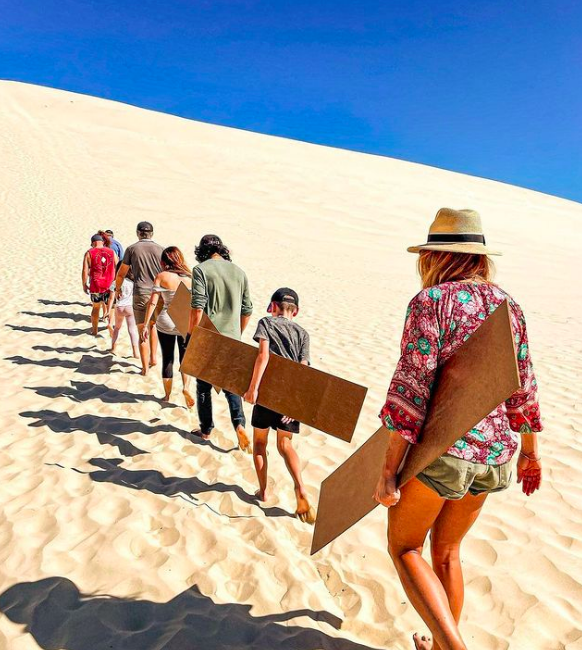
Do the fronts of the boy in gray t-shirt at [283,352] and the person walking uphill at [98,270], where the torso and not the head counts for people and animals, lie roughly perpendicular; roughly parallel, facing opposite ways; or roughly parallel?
roughly parallel

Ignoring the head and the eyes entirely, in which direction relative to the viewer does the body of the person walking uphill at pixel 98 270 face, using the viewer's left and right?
facing away from the viewer

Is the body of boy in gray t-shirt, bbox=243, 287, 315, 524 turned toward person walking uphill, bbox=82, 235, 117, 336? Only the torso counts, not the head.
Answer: yes

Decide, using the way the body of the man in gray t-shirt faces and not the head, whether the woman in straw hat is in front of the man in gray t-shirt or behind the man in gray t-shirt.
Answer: behind

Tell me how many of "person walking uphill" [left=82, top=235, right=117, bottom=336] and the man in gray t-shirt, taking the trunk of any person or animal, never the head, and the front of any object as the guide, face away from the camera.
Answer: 2

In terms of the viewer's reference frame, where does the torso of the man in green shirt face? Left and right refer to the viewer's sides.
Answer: facing away from the viewer and to the left of the viewer

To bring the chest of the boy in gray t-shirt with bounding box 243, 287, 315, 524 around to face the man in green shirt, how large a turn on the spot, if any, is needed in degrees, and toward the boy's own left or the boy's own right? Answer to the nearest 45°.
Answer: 0° — they already face them

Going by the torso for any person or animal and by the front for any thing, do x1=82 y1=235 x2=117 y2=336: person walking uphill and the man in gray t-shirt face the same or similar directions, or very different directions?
same or similar directions

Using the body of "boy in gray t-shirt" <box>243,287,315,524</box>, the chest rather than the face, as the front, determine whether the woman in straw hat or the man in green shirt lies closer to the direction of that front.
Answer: the man in green shirt

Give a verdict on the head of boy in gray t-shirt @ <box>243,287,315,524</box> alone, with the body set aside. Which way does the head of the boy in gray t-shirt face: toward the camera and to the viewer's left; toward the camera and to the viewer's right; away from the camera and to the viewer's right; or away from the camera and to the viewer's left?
away from the camera and to the viewer's left

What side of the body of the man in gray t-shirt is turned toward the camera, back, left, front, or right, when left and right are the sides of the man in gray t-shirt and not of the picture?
back

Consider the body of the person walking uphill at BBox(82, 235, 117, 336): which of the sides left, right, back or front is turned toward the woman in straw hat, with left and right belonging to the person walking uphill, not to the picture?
back

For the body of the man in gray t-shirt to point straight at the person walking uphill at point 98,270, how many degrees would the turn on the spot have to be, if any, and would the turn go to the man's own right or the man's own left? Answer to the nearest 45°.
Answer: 0° — they already face them

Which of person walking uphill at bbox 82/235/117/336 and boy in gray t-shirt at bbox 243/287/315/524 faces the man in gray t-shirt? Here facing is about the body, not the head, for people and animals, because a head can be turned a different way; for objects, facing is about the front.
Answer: the boy in gray t-shirt

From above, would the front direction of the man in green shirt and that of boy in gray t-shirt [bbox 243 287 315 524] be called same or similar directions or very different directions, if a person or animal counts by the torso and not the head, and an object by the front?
same or similar directions

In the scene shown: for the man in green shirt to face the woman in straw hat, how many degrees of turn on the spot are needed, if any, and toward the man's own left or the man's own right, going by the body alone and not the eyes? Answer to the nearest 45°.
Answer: approximately 135° to the man's own left
